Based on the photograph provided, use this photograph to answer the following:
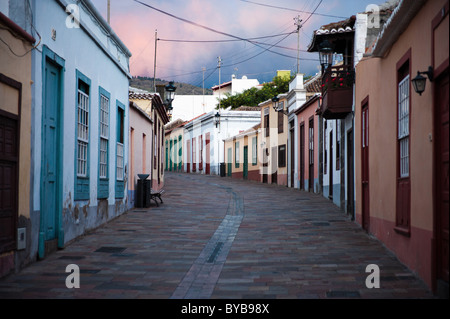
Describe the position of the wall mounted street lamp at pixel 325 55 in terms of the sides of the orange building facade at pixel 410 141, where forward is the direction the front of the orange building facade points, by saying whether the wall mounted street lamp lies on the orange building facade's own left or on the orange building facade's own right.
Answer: on the orange building facade's own right

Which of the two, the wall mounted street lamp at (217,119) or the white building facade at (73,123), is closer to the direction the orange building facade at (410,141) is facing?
the white building facade

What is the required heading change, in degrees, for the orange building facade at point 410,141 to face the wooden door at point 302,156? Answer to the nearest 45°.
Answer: approximately 90° to its right

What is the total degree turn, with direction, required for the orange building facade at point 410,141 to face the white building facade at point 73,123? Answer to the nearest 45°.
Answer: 0° — it already faces it

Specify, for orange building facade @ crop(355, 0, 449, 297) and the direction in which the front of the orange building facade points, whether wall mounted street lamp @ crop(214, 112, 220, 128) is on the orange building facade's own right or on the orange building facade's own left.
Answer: on the orange building facade's own right

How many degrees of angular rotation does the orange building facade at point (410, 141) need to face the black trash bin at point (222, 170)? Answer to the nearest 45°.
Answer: approximately 90° to its right

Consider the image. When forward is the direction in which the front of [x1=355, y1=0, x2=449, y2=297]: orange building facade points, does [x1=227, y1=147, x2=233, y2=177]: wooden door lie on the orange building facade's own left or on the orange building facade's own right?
on the orange building facade's own right

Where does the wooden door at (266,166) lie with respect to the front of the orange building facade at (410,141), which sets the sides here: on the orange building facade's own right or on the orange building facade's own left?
on the orange building facade's own right

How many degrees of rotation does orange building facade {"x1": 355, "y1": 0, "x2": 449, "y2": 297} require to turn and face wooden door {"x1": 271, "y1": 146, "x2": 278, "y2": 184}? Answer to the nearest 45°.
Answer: approximately 90° to its right

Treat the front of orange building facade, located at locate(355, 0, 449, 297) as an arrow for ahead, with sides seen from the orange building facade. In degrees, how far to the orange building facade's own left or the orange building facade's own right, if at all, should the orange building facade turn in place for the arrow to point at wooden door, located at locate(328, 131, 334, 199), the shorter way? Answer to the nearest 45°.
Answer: approximately 90° to the orange building facade's own right

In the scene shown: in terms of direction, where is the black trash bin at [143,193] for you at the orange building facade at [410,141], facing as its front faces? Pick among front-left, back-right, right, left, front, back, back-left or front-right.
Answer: front-right

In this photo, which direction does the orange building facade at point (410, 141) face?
to the viewer's left
